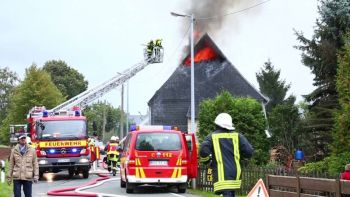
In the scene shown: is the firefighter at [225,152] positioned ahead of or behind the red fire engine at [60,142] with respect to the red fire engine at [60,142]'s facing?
ahead

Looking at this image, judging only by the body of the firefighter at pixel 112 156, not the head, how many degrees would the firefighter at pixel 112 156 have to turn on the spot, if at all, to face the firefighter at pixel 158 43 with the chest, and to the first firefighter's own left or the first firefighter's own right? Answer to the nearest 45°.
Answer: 0° — they already face them

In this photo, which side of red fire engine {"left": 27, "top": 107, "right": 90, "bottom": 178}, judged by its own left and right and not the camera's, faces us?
front

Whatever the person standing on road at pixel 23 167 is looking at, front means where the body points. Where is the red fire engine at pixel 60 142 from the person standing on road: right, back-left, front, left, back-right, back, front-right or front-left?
back

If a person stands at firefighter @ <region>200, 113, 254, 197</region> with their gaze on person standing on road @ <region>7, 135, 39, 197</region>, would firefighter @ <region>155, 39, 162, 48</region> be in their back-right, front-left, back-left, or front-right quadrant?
front-right

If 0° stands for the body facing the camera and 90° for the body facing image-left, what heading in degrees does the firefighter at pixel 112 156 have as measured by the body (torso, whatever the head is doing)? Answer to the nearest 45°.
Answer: approximately 180°

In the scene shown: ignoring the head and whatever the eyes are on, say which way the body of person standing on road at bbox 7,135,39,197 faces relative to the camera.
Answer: toward the camera

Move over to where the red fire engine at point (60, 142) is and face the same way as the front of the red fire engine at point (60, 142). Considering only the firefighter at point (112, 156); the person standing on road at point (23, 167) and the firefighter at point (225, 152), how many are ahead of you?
2

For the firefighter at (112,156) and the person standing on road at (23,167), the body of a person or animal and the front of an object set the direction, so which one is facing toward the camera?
the person standing on road

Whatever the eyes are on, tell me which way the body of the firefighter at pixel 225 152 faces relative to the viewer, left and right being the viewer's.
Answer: facing away from the viewer

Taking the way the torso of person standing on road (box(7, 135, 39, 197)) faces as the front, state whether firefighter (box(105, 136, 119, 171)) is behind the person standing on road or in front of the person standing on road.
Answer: behind

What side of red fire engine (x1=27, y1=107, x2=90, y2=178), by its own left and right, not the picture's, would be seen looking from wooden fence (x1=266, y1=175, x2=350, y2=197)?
front

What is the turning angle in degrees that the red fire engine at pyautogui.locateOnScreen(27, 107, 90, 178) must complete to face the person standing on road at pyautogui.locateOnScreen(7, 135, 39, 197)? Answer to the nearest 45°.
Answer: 0° — it already faces them

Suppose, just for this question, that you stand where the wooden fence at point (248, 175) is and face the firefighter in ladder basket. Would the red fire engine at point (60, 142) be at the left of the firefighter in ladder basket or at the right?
left
